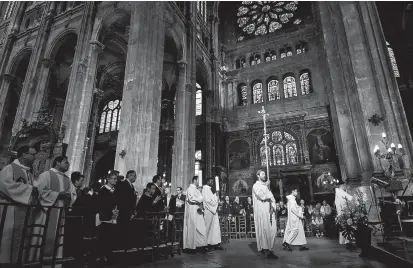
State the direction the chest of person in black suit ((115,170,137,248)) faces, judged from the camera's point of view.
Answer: to the viewer's right

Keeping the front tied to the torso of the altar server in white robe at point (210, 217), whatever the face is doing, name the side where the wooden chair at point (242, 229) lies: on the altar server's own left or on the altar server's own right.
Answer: on the altar server's own left

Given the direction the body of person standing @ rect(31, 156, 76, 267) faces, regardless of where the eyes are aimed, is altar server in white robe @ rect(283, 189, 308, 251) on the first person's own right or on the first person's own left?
on the first person's own left

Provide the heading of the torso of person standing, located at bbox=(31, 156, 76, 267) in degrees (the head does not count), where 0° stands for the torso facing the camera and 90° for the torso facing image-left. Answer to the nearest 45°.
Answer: approximately 315°

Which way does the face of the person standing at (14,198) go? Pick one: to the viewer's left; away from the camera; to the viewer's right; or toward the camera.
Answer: to the viewer's right

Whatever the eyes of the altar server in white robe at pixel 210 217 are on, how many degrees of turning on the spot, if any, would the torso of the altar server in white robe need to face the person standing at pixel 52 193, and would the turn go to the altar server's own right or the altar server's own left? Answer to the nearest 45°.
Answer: approximately 90° to the altar server's own right

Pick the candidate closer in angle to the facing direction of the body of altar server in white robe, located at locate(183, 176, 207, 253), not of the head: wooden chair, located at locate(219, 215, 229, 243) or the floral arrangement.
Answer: the floral arrangement
